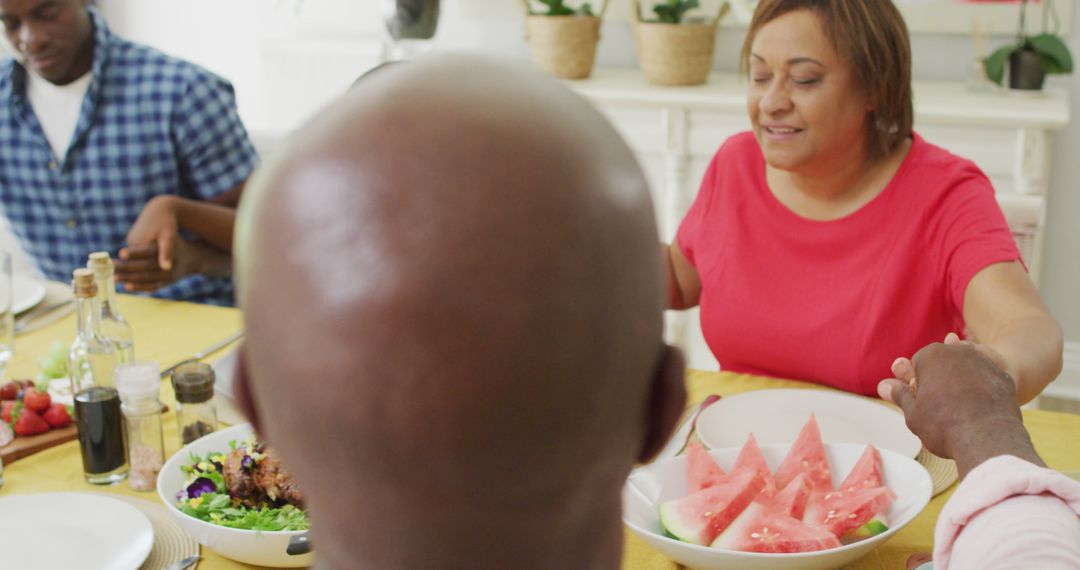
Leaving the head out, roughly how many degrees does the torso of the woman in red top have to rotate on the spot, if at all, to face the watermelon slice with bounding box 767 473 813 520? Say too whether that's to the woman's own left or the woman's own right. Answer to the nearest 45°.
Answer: approximately 45° to the woman's own left

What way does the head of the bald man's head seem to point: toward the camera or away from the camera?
away from the camera

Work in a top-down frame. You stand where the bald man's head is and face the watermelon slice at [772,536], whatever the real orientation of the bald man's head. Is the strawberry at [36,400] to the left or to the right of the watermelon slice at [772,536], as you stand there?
left

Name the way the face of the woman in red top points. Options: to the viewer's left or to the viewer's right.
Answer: to the viewer's left

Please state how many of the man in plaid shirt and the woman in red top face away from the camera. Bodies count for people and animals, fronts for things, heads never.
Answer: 0

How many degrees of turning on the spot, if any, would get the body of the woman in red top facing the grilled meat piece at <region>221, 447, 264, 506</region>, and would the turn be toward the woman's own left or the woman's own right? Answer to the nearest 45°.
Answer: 0° — they already face it

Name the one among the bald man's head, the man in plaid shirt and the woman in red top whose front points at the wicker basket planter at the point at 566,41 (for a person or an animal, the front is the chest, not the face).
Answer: the bald man's head

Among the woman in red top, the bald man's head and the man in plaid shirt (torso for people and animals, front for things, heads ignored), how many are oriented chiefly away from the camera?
1

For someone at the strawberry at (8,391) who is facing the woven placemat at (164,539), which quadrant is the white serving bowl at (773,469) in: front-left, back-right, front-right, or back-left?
front-left

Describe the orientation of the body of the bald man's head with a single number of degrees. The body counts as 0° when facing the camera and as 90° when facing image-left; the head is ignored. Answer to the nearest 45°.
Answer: approximately 180°

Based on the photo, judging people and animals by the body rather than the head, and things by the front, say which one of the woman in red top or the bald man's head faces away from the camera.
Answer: the bald man's head

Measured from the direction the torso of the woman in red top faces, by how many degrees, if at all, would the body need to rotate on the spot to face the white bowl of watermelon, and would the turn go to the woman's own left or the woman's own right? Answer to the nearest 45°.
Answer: approximately 45° to the woman's own left

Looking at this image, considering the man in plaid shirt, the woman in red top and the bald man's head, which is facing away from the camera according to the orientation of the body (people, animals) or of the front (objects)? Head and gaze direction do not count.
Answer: the bald man's head

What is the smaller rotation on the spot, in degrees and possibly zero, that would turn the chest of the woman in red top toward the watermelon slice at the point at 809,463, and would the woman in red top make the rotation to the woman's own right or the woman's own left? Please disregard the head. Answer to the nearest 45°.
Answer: approximately 45° to the woman's own left

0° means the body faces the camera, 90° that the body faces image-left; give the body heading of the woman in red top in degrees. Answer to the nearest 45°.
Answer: approximately 45°
